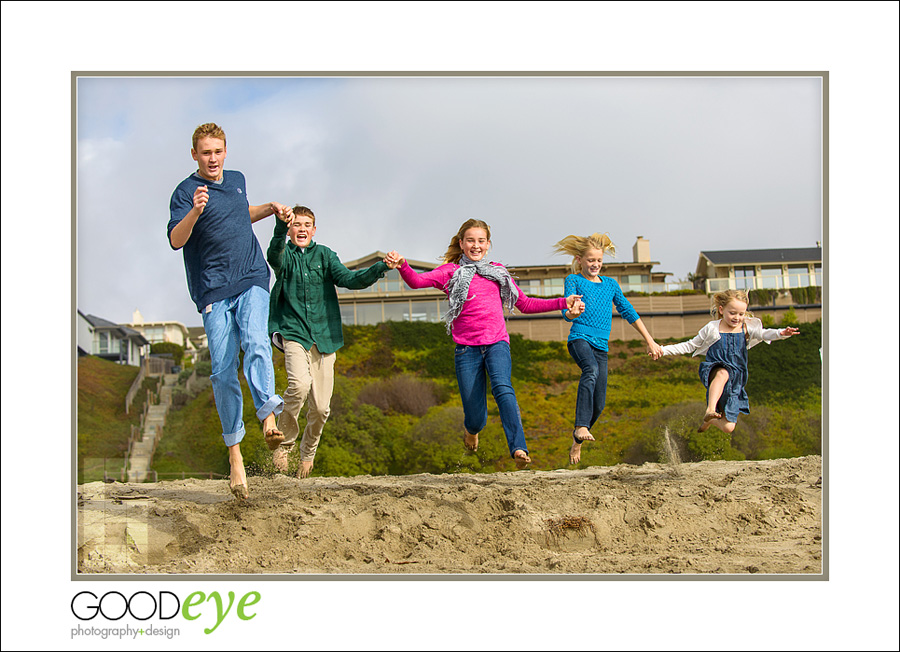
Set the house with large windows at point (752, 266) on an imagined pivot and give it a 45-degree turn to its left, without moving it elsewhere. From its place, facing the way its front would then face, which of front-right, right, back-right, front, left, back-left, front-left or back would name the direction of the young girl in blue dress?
front-right

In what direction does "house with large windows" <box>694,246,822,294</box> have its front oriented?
toward the camera

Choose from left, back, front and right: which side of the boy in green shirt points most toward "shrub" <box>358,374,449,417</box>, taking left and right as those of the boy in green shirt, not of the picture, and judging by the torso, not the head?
back

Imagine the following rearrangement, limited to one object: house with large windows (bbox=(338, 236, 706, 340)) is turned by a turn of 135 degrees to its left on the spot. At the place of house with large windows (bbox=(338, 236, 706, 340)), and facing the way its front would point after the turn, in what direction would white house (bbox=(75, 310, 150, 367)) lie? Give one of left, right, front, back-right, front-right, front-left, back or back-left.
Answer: back

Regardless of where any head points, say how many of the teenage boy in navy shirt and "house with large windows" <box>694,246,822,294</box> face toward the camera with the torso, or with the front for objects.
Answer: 2

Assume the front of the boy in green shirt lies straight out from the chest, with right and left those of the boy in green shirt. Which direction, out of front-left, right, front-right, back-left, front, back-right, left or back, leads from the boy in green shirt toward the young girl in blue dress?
left

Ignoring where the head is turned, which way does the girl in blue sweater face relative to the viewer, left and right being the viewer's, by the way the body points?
facing the viewer and to the right of the viewer

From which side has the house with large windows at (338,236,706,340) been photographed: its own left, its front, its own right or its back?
front
